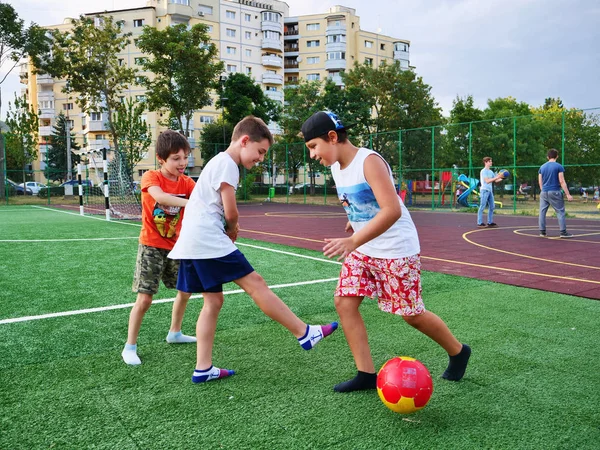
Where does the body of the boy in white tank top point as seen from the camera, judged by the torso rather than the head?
to the viewer's left

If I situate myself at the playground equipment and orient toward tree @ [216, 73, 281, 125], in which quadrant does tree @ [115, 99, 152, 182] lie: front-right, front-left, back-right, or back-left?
front-left

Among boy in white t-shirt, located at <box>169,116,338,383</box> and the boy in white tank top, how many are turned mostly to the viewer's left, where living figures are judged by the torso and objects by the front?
1

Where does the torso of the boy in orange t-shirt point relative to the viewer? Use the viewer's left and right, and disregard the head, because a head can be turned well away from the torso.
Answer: facing the viewer and to the right of the viewer

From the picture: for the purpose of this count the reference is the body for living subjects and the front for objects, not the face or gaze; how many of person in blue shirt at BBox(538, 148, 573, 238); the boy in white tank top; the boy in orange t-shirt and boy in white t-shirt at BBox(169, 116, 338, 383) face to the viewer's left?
1

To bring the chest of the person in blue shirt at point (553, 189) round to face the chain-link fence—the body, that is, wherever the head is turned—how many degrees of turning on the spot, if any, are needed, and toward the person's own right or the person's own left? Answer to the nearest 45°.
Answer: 0° — they already face it

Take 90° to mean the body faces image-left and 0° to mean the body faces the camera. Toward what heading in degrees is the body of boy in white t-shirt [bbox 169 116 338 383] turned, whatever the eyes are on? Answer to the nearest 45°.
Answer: approximately 270°

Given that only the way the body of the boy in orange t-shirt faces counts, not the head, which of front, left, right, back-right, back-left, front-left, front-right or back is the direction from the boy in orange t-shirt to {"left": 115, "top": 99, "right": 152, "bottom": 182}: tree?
back-left

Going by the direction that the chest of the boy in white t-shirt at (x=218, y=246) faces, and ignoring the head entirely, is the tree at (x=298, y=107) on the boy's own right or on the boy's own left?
on the boy's own left
